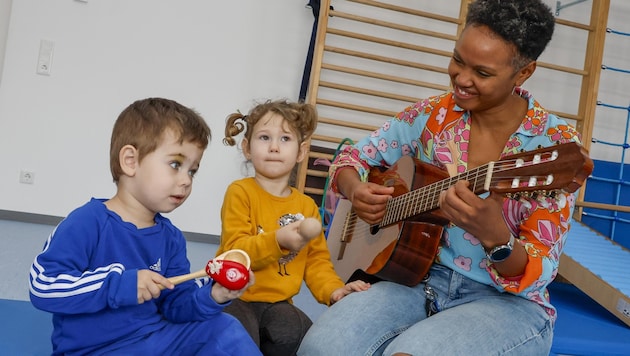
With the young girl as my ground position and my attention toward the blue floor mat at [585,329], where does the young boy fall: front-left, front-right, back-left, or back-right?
back-right

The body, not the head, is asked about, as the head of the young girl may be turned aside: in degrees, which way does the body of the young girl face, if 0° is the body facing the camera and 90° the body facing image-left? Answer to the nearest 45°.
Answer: approximately 0°

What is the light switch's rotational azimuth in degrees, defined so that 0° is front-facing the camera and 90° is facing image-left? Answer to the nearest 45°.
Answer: approximately 0°
